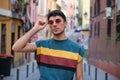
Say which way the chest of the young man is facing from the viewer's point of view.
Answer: toward the camera

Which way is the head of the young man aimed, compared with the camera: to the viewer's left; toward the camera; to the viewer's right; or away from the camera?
toward the camera
